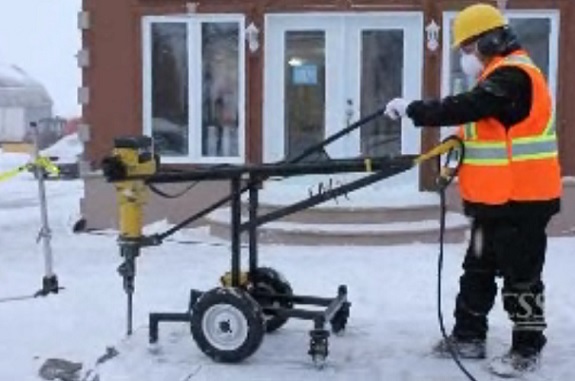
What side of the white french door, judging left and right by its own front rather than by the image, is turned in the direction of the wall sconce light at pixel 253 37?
right

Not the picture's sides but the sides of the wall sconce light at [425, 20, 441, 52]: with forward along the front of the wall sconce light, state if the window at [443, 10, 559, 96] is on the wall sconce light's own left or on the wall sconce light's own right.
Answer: on the wall sconce light's own left

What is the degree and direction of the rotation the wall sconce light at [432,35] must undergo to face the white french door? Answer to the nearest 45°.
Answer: approximately 90° to its right

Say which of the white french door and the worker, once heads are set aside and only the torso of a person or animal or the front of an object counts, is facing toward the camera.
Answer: the white french door

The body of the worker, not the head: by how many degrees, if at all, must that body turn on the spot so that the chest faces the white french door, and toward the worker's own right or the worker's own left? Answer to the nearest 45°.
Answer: approximately 90° to the worker's own right

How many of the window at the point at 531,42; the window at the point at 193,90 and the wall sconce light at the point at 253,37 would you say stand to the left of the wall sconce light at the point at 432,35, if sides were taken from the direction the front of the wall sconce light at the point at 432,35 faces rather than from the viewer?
1

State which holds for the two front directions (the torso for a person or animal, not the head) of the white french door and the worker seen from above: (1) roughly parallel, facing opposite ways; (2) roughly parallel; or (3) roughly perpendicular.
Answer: roughly perpendicular

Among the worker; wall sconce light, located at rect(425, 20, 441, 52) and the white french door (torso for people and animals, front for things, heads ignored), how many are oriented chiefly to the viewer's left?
1

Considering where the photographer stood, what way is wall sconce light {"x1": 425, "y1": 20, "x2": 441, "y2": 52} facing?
facing the viewer

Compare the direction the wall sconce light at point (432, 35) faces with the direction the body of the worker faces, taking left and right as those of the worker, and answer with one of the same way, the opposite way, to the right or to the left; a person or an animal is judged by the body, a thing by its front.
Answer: to the left

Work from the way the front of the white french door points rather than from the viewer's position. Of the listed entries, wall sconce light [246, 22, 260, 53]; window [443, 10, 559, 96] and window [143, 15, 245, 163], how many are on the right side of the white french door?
2

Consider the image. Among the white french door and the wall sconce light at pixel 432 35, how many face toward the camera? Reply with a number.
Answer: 2

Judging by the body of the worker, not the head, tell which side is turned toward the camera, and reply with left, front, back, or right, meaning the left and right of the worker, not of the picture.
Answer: left

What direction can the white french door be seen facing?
toward the camera

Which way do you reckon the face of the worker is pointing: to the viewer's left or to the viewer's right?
to the viewer's left

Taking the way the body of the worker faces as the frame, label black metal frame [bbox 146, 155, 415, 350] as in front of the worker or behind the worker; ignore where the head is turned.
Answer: in front

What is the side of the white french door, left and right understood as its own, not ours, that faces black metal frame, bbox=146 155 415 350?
front
